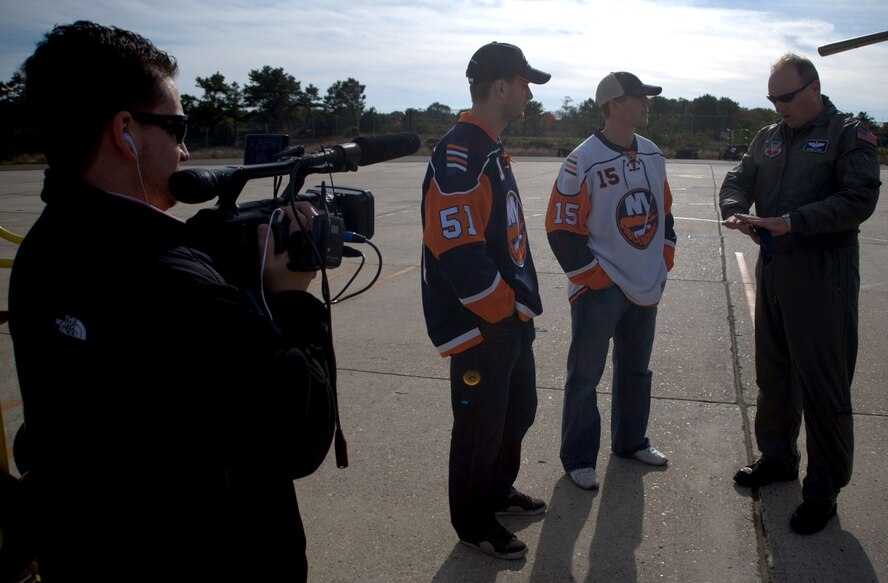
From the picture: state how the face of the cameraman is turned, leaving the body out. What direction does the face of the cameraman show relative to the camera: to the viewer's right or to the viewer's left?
to the viewer's right

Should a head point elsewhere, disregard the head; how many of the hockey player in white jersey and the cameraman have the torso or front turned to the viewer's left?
0

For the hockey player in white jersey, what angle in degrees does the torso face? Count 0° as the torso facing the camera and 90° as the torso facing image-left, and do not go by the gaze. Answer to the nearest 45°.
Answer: approximately 315°

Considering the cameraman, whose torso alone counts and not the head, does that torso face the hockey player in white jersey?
yes

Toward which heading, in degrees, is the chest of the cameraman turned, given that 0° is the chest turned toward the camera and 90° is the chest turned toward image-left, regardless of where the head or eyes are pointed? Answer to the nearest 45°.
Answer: approximately 225°

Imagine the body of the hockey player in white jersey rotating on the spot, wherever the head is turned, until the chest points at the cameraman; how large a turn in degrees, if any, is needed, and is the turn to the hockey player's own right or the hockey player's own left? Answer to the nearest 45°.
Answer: approximately 45° to the hockey player's own right

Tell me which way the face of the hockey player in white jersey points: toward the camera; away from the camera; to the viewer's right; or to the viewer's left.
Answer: to the viewer's right
